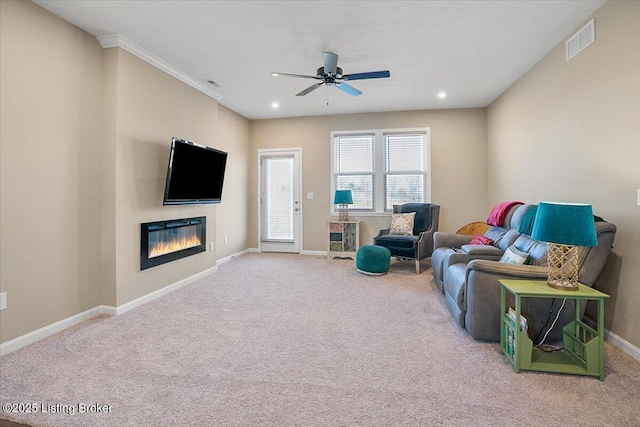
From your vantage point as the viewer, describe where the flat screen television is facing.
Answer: facing the viewer and to the right of the viewer

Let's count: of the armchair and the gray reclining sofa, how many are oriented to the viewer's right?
0

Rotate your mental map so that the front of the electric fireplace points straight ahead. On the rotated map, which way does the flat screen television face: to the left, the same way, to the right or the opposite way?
the same way

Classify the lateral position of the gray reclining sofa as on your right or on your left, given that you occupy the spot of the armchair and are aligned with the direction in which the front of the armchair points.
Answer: on your left

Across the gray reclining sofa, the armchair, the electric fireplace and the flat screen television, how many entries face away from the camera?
0

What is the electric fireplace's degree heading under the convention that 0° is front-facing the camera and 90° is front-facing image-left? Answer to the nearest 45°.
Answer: approximately 315°

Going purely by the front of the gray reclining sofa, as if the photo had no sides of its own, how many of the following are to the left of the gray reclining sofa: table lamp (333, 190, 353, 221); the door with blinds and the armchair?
0

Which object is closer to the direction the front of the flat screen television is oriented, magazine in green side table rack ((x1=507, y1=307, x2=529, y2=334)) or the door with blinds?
the magazine in green side table rack

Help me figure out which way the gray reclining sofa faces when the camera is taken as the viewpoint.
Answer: facing the viewer and to the left of the viewer

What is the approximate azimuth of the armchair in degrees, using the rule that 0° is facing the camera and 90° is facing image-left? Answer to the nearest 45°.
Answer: approximately 45°

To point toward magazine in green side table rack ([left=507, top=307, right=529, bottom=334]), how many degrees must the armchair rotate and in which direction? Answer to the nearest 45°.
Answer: approximately 45° to its left

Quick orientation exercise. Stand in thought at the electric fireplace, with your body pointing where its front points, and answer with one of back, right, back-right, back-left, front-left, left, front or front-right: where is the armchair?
front-left

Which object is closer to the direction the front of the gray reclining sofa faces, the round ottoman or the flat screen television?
the flat screen television

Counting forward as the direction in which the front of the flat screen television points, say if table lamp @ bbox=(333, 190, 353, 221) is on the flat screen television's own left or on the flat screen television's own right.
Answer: on the flat screen television's own left

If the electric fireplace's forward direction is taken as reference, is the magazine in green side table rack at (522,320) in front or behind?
in front
